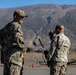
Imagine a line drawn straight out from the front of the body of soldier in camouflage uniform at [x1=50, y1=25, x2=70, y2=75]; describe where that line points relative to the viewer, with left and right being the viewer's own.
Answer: facing away from the viewer and to the left of the viewer
